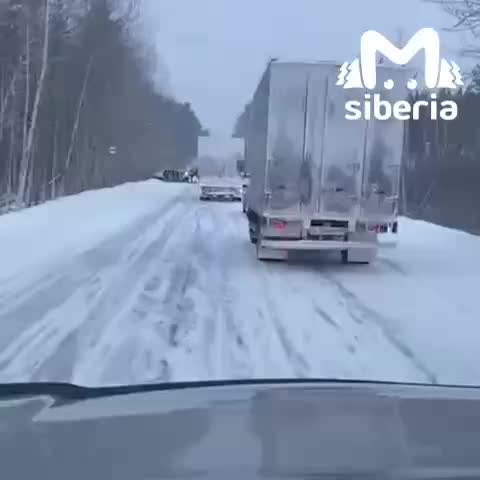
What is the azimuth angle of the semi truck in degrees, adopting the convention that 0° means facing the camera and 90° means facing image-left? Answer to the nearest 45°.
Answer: approximately 180°
